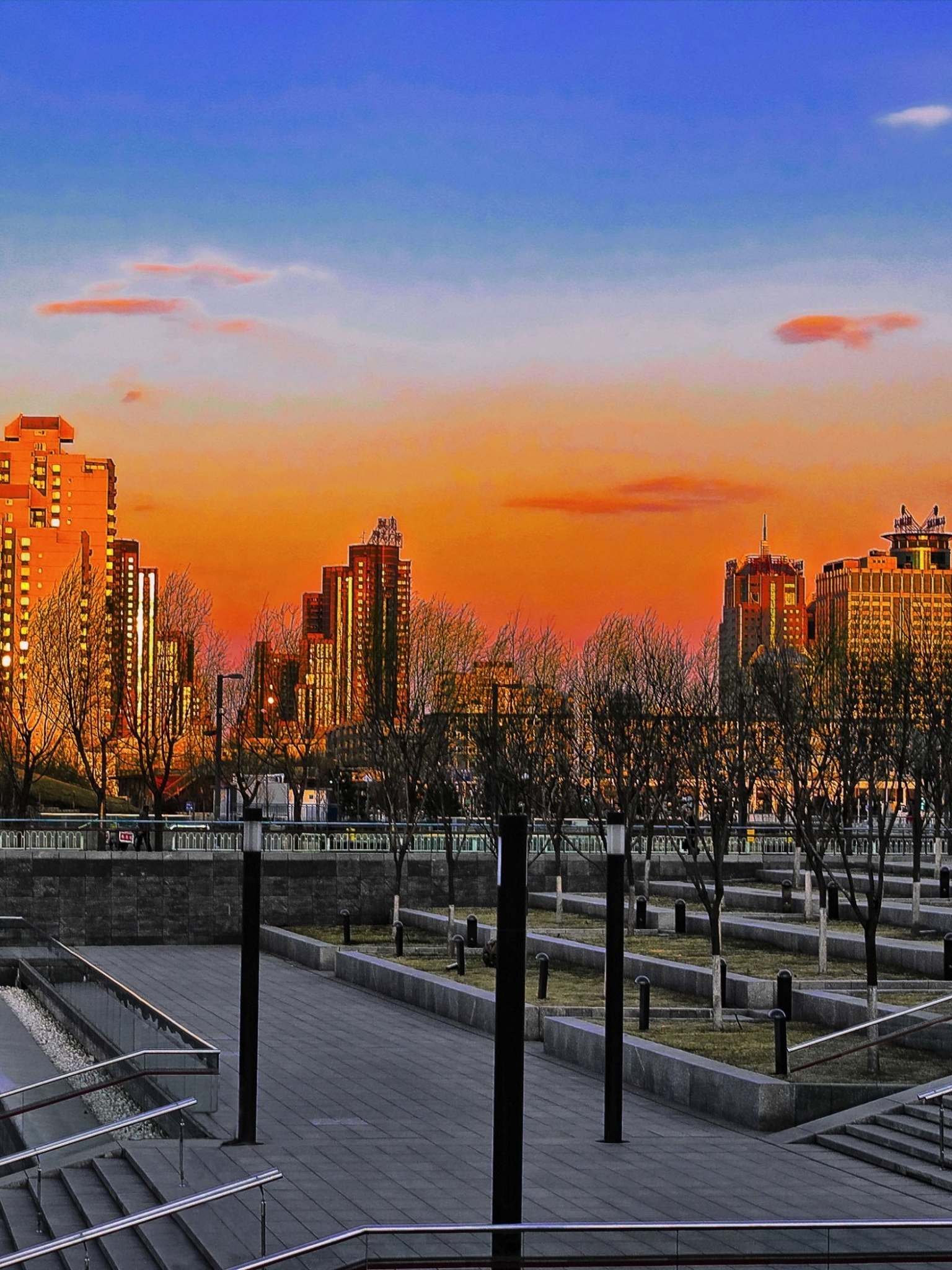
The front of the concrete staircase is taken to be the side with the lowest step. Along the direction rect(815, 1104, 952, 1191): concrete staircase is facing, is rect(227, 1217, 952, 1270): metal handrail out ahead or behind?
ahead

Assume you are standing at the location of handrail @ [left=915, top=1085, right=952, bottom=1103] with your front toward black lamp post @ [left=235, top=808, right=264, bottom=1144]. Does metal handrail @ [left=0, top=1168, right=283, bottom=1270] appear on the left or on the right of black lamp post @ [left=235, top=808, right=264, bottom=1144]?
left

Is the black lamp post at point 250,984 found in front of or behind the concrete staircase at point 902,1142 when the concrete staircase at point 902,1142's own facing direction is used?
in front

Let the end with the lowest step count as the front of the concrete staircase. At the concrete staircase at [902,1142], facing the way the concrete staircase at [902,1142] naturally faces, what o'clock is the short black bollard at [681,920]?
The short black bollard is roughly at 4 o'clock from the concrete staircase.

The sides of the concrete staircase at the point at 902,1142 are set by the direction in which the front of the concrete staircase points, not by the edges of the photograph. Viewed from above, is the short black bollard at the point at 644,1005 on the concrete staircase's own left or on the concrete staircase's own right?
on the concrete staircase's own right

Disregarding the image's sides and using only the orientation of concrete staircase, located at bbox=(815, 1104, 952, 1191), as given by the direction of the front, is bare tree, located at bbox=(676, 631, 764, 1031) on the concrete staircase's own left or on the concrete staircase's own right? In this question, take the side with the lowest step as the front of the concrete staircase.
on the concrete staircase's own right

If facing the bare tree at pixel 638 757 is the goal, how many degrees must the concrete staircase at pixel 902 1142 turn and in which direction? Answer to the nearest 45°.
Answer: approximately 135° to its right

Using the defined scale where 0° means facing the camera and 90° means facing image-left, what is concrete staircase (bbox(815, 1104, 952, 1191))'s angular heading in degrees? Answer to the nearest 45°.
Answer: approximately 45°

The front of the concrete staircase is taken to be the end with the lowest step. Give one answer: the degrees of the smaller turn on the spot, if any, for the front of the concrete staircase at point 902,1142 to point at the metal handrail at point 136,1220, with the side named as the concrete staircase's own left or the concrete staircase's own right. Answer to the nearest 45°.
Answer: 0° — it already faces it

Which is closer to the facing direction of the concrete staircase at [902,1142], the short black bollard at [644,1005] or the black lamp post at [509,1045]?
the black lamp post

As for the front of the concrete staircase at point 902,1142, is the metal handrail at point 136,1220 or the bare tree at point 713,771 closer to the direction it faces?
the metal handrail

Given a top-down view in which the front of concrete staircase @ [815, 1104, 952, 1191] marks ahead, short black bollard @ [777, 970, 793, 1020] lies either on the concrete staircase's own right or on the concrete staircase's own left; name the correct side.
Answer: on the concrete staircase's own right

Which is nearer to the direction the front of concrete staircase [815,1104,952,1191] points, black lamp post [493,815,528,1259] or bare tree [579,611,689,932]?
the black lamp post

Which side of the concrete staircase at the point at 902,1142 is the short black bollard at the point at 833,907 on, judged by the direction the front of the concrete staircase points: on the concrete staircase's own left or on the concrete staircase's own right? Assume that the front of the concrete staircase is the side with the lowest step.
on the concrete staircase's own right

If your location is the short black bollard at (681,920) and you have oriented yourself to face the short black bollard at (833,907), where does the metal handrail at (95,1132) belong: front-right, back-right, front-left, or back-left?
back-right

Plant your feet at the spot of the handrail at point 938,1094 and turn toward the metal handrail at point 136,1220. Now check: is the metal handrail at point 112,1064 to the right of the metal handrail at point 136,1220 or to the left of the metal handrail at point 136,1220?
right

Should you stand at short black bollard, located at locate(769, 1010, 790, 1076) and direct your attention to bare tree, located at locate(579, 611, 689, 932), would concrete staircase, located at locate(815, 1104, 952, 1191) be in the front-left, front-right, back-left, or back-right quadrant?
back-right
